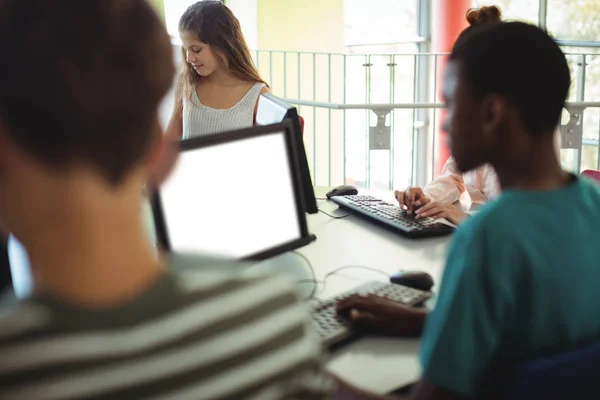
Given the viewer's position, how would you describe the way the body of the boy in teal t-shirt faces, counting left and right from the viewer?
facing away from the viewer and to the left of the viewer

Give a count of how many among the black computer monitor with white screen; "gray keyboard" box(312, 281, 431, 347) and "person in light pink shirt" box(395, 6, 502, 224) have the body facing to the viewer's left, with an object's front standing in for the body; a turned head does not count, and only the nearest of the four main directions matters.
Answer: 1

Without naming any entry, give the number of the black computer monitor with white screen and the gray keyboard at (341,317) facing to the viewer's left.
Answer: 0

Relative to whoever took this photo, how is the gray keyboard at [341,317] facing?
facing the viewer and to the right of the viewer

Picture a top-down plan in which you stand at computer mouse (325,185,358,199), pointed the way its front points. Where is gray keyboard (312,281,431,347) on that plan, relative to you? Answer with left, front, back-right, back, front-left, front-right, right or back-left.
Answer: front-left

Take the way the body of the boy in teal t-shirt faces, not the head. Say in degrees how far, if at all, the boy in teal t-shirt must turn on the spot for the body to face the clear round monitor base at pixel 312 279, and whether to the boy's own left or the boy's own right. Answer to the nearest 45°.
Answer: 0° — they already face it

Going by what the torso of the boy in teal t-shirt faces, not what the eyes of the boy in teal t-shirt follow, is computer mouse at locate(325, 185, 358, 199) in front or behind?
in front

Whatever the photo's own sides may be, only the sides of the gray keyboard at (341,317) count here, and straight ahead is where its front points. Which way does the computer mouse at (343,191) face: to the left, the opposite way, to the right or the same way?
to the right

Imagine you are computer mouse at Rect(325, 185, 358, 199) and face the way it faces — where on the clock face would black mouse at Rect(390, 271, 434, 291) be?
The black mouse is roughly at 10 o'clock from the computer mouse.

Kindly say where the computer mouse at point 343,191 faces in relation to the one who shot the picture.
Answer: facing the viewer and to the left of the viewer
